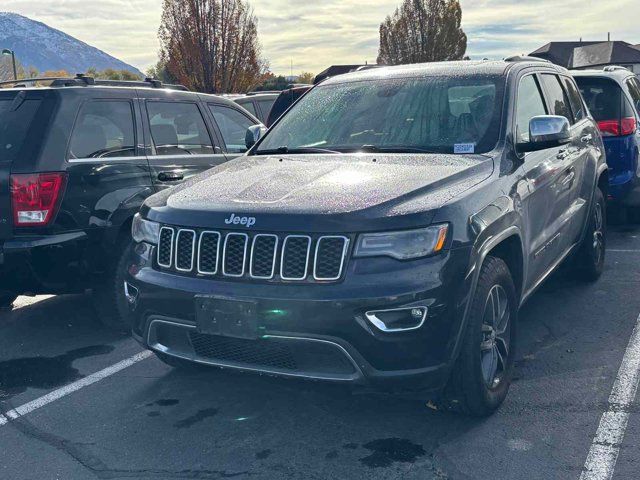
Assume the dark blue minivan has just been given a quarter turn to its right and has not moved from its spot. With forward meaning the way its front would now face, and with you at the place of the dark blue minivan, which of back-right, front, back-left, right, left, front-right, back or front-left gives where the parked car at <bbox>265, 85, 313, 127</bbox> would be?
back-right

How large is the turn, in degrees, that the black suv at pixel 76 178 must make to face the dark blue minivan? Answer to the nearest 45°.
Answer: approximately 45° to its right

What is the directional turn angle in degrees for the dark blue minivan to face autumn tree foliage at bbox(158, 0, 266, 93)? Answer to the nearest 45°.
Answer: approximately 90° to its left

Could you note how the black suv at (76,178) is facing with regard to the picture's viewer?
facing away from the viewer and to the right of the viewer

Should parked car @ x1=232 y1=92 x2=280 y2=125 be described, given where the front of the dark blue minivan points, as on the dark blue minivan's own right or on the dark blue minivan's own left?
on the dark blue minivan's own left

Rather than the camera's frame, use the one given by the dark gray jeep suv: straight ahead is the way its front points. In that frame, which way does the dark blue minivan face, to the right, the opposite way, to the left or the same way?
the opposite way

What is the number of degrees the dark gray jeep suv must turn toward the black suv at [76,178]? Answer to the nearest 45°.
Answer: approximately 90° to its right

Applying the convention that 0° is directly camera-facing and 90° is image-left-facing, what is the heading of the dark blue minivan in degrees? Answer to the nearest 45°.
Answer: approximately 225°

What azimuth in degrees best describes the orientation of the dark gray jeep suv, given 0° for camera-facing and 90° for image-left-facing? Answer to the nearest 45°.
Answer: approximately 45°

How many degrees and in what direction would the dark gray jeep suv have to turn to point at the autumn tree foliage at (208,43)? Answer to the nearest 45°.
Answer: approximately 135° to its right

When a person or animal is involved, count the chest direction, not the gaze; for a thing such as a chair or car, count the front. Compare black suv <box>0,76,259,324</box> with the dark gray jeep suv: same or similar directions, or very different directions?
very different directions

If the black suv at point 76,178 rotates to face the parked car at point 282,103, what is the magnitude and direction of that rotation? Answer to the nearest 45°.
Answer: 0° — it already faces it

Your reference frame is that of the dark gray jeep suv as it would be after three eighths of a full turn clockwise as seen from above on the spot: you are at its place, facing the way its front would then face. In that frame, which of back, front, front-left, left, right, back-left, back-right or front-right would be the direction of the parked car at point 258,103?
front

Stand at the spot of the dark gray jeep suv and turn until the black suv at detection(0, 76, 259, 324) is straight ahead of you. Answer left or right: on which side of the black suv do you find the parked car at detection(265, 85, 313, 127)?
right
